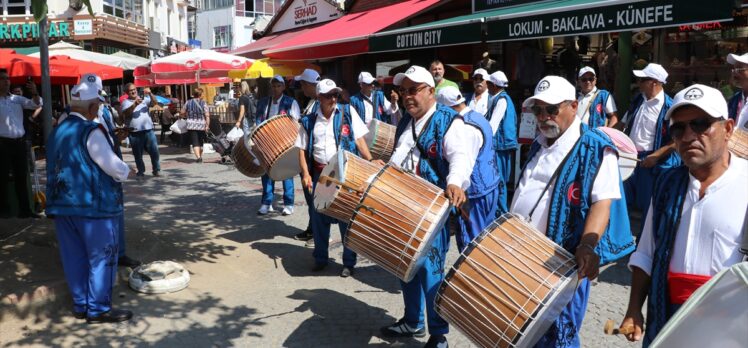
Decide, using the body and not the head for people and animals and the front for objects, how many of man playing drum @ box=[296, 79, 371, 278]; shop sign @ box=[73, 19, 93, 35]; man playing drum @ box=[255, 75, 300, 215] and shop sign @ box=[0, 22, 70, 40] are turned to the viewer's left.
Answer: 0

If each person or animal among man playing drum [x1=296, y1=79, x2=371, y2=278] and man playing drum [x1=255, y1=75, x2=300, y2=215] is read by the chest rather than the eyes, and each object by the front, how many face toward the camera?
2

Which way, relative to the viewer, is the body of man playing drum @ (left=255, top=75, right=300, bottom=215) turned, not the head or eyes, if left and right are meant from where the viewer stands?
facing the viewer

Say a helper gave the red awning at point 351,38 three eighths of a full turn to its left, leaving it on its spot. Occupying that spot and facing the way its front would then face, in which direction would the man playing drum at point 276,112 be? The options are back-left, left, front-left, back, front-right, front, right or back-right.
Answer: right

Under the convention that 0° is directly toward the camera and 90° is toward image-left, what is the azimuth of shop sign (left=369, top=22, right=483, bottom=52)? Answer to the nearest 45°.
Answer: approximately 45°

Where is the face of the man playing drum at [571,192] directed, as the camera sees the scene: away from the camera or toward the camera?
toward the camera

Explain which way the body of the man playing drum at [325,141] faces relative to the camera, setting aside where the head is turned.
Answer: toward the camera

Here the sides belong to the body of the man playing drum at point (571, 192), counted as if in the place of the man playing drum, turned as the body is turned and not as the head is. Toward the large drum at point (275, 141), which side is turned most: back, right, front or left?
right

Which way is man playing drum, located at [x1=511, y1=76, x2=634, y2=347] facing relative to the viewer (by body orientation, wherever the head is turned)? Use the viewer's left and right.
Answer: facing the viewer and to the left of the viewer

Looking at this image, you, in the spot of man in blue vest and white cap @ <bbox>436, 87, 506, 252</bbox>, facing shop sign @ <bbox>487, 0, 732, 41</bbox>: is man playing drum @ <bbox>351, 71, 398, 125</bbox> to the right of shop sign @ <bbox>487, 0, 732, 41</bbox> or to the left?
left

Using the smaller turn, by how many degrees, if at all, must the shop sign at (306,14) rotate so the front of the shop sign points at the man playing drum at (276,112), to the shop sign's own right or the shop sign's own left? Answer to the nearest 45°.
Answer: approximately 45° to the shop sign's own left

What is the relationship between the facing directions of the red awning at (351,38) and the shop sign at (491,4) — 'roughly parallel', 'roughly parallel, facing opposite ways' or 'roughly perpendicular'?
roughly parallel

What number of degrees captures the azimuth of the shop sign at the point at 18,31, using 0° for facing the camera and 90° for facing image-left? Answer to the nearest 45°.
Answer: approximately 0°
